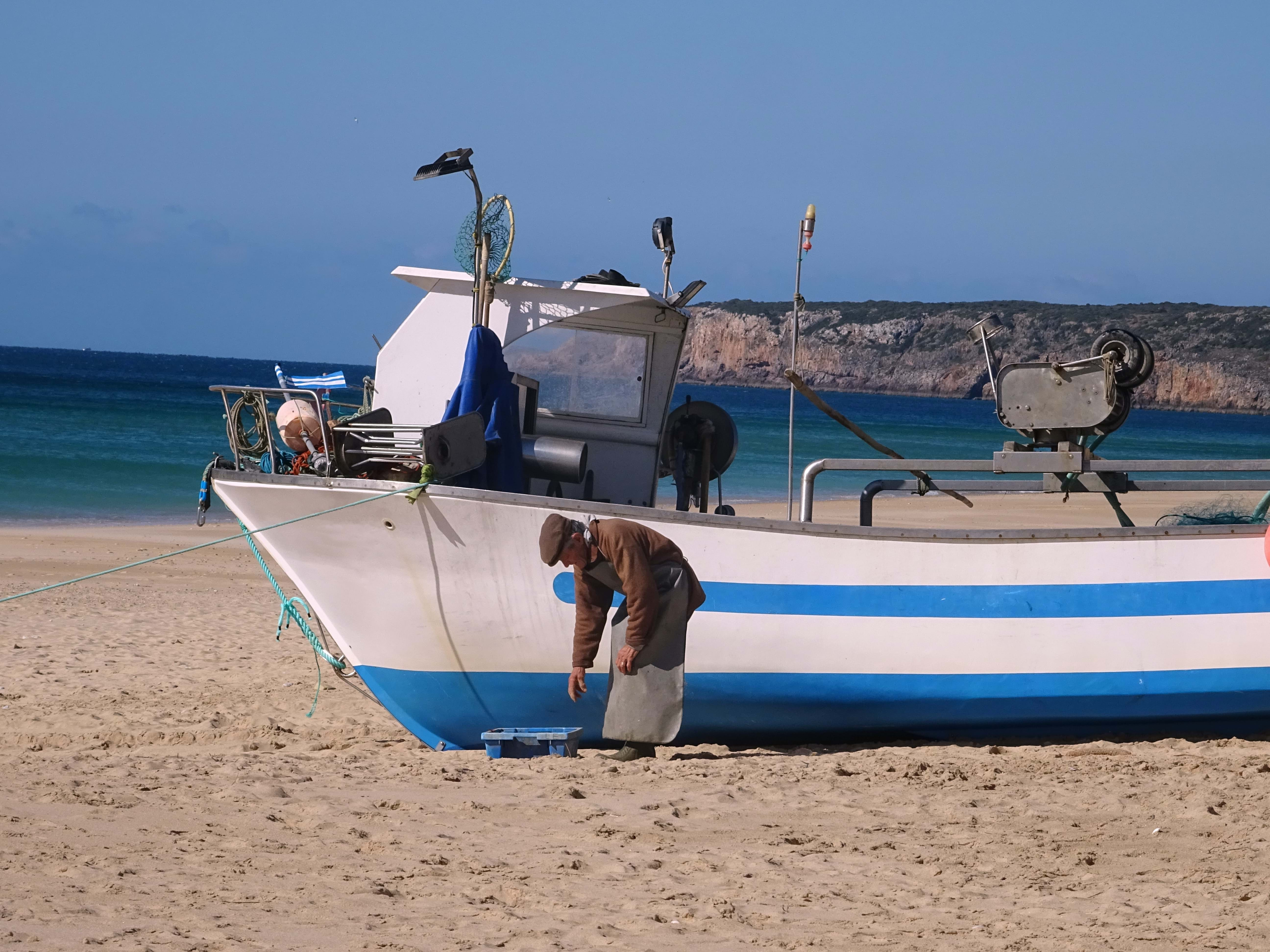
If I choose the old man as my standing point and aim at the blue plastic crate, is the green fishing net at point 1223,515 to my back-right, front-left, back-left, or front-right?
back-right

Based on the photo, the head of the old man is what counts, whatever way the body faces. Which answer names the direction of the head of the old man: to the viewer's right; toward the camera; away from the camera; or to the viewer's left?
to the viewer's left

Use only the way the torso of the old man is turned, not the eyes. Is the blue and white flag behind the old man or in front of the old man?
in front

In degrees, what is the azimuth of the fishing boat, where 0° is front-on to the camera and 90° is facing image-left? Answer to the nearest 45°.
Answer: approximately 90°

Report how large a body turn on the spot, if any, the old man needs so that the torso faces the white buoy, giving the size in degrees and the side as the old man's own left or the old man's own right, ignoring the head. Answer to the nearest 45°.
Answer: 0° — they already face it

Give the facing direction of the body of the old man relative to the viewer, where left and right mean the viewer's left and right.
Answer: facing to the left of the viewer

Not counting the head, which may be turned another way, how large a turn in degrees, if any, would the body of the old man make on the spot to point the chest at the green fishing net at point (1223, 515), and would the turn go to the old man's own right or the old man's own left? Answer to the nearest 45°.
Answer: approximately 180°

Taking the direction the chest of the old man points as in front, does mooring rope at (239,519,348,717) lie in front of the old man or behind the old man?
in front
